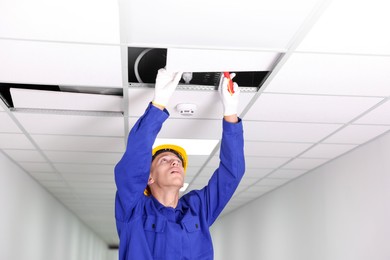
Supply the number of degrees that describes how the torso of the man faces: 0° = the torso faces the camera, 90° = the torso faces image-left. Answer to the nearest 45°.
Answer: approximately 315°
